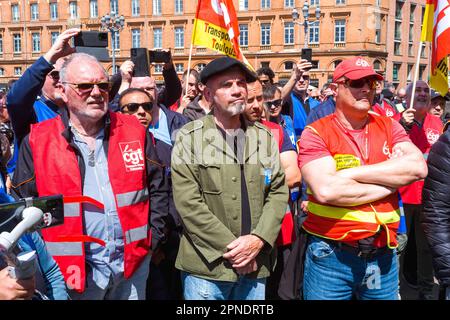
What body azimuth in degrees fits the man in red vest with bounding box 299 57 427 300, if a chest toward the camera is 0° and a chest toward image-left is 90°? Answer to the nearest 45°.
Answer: approximately 315°

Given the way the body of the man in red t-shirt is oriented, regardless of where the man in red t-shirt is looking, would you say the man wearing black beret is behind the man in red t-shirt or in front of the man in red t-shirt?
in front

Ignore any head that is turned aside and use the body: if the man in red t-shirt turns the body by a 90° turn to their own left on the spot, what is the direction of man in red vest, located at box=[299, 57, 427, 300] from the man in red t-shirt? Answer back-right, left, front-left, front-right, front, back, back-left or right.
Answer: right

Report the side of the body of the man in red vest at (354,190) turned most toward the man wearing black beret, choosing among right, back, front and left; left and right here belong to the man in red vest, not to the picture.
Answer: right

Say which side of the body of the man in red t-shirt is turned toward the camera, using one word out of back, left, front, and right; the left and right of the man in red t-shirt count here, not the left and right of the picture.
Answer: front

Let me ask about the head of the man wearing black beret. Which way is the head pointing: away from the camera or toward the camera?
toward the camera

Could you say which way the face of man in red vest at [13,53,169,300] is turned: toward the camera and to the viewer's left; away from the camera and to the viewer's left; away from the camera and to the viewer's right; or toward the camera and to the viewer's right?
toward the camera and to the viewer's right

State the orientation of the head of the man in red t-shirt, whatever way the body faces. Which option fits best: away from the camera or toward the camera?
toward the camera

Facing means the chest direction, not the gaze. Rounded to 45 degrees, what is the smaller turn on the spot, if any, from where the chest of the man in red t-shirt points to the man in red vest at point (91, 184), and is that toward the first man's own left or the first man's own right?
approximately 45° to the first man's own right
